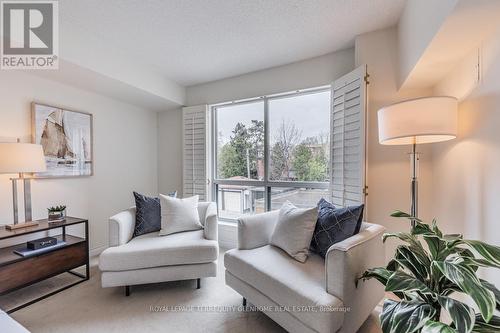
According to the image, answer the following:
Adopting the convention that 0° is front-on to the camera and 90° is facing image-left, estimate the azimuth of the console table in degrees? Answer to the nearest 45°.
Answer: approximately 315°

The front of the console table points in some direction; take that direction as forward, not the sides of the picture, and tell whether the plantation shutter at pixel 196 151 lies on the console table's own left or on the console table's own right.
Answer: on the console table's own left

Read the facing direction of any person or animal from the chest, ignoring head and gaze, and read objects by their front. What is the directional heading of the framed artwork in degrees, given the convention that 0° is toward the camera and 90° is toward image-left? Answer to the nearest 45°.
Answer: approximately 315°

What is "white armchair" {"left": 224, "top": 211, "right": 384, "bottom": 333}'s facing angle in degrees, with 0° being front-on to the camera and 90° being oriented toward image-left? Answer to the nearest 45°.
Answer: approximately 45°
